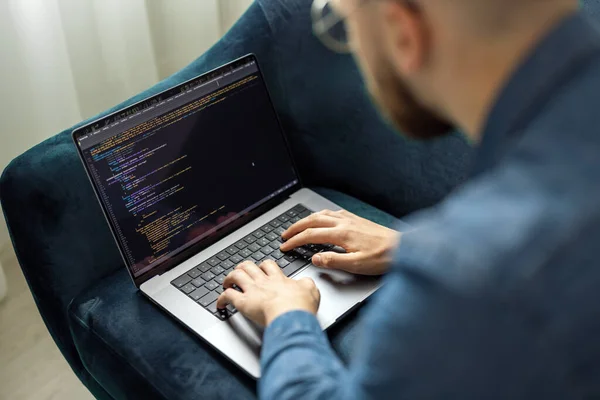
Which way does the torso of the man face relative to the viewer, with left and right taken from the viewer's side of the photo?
facing away from the viewer and to the left of the viewer

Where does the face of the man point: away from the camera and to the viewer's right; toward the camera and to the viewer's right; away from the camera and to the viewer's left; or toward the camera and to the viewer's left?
away from the camera and to the viewer's left

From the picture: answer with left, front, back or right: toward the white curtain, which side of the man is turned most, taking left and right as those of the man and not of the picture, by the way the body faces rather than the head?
front

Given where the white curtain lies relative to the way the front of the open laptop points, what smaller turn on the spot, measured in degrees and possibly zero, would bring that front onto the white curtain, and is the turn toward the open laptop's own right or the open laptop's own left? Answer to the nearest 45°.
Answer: approximately 135° to the open laptop's own left
